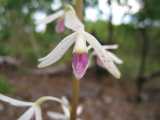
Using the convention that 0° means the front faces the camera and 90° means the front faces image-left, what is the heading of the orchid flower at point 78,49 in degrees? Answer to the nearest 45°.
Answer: approximately 0°

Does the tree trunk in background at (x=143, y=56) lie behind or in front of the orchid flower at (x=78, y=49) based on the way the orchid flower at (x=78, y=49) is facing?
behind
